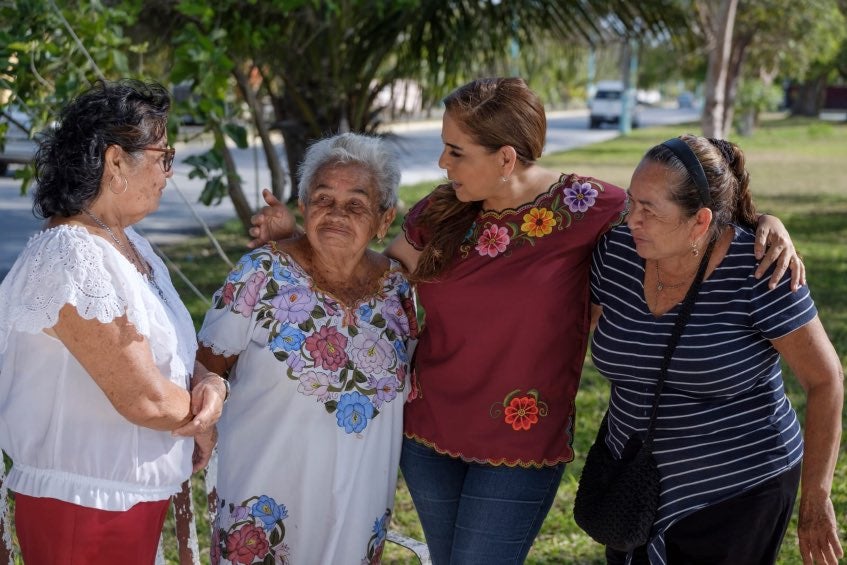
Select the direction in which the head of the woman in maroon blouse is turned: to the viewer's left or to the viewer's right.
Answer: to the viewer's left

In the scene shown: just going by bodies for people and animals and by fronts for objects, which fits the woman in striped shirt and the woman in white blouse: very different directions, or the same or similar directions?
very different directions

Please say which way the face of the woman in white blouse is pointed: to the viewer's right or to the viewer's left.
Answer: to the viewer's right

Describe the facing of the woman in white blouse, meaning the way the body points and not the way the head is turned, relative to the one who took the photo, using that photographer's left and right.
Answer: facing to the right of the viewer

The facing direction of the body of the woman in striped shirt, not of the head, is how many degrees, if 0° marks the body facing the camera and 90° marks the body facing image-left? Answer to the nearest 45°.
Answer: approximately 45°

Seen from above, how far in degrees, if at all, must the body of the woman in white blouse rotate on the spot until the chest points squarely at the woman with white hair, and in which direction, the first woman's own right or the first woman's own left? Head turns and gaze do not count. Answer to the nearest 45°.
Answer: approximately 45° to the first woman's own left

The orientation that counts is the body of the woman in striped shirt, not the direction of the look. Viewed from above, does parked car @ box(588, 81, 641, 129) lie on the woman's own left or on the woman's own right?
on the woman's own right
